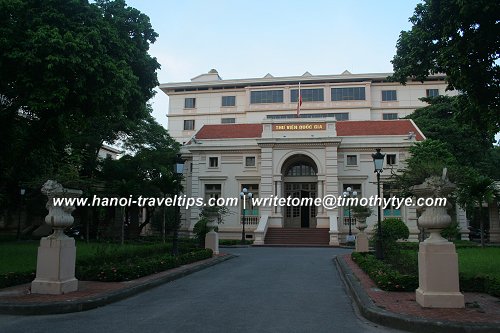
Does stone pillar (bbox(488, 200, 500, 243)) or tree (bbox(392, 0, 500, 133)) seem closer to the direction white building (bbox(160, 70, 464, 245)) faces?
the tree

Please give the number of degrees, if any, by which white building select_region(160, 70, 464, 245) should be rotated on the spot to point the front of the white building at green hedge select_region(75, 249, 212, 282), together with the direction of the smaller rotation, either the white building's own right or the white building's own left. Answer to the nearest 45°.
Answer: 0° — it already faces it

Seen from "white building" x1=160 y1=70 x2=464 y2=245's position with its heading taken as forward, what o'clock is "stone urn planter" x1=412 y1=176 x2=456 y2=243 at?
The stone urn planter is roughly at 12 o'clock from the white building.

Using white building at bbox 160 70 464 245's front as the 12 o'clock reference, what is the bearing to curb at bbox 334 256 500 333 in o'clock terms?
The curb is roughly at 12 o'clock from the white building.

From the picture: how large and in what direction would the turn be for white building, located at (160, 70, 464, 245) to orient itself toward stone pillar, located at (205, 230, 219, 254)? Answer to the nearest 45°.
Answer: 0° — it already faces it

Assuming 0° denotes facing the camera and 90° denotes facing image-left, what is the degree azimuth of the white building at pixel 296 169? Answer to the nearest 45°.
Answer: approximately 0°
